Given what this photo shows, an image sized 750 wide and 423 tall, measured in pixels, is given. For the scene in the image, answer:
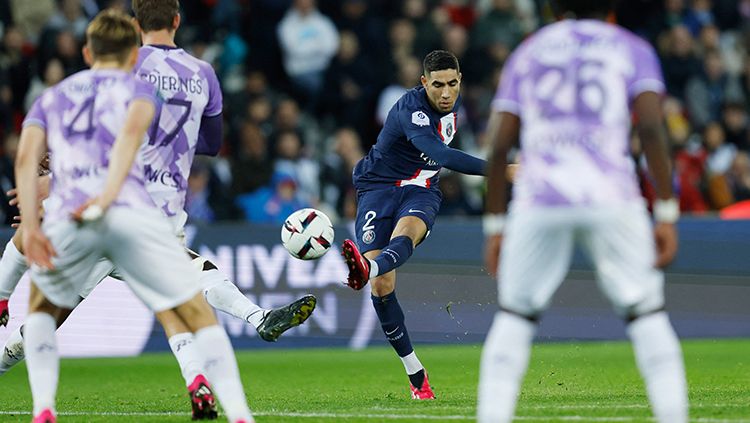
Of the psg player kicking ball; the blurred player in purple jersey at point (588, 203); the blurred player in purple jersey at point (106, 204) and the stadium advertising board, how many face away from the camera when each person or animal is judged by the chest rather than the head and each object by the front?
2

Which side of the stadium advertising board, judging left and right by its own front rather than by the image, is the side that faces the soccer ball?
front

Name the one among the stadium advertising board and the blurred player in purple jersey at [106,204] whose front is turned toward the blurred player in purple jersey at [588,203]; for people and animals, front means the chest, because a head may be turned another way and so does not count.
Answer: the stadium advertising board

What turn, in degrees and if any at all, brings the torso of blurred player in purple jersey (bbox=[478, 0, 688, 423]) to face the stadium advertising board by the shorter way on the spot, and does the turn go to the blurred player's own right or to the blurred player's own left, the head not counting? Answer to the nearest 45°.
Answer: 0° — they already face it

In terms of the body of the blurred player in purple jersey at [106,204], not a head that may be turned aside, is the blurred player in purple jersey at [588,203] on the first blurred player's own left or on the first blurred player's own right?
on the first blurred player's own right

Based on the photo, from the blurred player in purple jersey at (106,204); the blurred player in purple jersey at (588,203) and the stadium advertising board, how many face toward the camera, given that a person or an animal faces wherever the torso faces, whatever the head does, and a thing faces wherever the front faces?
1

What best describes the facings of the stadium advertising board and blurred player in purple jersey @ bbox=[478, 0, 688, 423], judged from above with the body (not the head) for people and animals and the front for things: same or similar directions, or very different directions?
very different directions

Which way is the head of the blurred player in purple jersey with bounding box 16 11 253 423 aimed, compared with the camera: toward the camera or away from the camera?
away from the camera

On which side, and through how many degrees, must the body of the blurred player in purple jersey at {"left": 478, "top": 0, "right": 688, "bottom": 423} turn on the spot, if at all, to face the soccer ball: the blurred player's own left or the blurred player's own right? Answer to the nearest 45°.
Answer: approximately 45° to the blurred player's own left

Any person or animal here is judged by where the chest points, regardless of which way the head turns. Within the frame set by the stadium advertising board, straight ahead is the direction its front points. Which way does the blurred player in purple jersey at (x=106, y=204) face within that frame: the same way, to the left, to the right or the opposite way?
the opposite way

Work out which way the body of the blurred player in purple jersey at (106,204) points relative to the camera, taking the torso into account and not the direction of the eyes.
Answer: away from the camera

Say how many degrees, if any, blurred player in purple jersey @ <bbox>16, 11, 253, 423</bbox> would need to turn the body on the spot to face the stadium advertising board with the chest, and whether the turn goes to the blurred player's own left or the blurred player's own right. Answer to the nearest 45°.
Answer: approximately 45° to the blurred player's own right

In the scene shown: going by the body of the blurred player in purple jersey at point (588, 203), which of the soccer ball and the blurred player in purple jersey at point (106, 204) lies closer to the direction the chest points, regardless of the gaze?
the soccer ball

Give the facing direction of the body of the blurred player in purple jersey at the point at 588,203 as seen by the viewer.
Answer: away from the camera

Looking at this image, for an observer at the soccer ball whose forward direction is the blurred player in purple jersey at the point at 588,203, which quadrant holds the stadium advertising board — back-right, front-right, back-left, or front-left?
back-left

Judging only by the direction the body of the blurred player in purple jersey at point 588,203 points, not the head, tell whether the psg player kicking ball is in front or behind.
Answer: in front

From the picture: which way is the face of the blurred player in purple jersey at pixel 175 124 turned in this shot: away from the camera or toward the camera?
away from the camera
